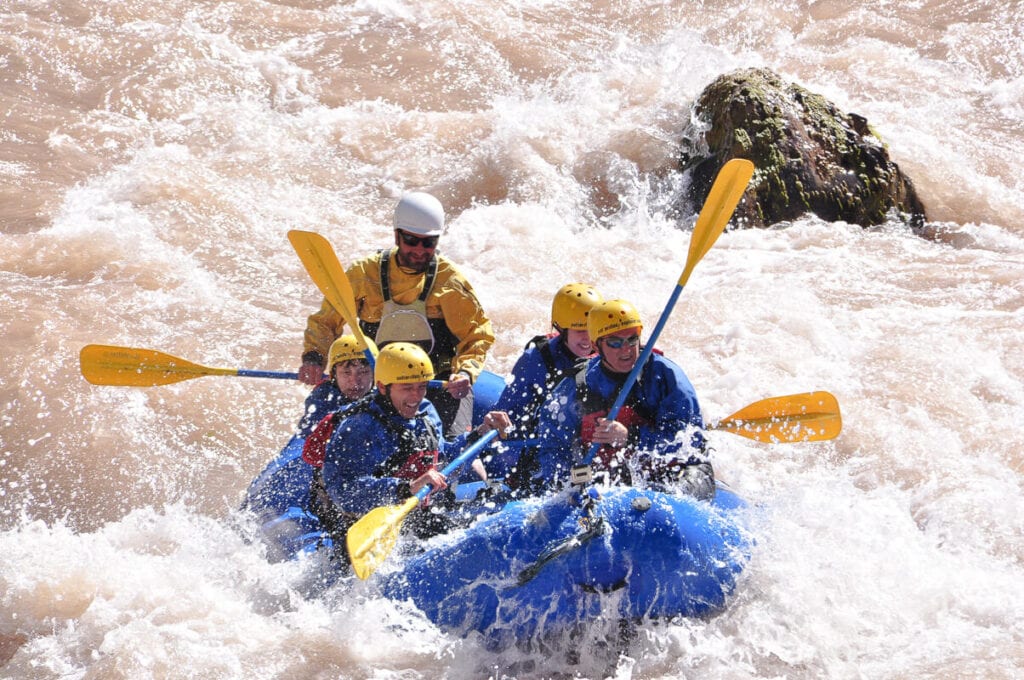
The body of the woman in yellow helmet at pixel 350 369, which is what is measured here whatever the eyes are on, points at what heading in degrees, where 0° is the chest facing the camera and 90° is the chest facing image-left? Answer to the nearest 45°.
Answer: approximately 315°

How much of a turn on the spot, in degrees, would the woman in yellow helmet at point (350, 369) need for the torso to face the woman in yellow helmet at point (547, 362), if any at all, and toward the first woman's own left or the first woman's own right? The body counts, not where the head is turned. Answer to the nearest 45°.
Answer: approximately 45° to the first woman's own left

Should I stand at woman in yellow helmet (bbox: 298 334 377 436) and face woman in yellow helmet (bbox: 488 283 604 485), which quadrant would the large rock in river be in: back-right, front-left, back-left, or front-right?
front-left

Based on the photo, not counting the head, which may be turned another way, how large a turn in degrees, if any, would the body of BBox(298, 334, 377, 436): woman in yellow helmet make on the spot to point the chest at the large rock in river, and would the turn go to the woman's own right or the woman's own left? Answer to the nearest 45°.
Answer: approximately 90° to the woman's own left

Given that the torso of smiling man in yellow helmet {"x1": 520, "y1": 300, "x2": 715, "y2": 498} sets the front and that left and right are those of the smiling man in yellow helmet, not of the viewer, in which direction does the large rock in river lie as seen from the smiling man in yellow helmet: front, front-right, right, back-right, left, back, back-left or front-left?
back

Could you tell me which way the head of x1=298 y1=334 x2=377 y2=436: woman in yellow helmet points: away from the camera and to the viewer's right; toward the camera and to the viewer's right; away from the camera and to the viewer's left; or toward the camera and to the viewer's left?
toward the camera and to the viewer's right

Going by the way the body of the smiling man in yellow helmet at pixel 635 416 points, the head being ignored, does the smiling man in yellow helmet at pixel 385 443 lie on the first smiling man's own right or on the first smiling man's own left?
on the first smiling man's own right

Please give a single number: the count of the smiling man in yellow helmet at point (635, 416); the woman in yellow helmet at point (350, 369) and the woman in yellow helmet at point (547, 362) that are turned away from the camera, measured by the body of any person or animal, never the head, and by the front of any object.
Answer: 0

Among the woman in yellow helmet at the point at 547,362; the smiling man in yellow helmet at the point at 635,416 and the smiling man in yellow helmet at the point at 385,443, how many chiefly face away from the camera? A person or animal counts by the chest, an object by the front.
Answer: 0

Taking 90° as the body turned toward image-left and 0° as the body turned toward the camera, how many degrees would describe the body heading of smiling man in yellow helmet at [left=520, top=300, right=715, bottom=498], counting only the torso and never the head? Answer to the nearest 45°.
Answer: approximately 0°

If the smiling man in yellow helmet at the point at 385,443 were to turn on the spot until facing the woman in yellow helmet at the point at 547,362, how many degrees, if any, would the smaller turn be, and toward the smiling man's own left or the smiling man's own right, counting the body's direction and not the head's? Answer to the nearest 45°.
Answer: approximately 90° to the smiling man's own left

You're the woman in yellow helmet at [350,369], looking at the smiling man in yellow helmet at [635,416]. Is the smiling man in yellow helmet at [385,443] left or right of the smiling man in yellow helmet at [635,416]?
right

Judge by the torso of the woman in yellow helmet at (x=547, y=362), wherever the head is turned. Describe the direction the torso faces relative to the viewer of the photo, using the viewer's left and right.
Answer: facing the viewer and to the right of the viewer

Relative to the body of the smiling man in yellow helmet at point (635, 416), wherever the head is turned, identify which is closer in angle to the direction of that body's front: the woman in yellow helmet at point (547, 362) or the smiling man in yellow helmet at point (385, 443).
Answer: the smiling man in yellow helmet
